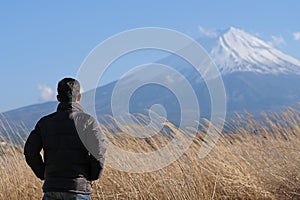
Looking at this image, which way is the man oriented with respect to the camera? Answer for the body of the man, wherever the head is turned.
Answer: away from the camera

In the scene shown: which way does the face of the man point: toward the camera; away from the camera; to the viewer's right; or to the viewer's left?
away from the camera
